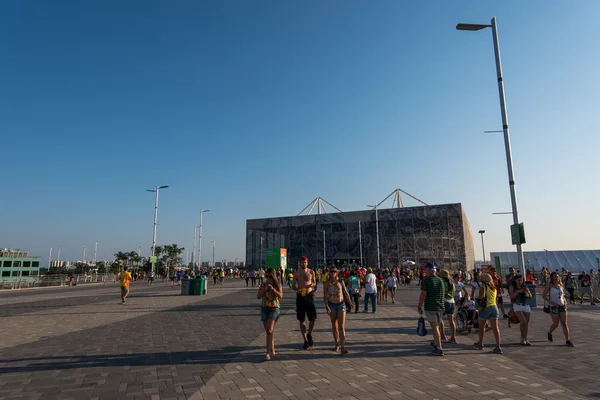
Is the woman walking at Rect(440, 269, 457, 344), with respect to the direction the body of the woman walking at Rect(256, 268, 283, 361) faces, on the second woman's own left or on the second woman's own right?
on the second woman's own left

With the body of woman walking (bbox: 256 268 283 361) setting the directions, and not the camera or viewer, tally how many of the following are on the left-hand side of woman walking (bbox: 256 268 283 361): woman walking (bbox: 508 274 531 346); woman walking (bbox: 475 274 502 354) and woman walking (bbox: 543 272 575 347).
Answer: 3

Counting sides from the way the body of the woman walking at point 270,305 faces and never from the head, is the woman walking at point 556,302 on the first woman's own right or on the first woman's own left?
on the first woman's own left

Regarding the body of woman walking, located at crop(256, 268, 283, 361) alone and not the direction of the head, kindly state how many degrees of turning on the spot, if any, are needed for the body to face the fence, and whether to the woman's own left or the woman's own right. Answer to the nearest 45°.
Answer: approximately 135° to the woman's own right

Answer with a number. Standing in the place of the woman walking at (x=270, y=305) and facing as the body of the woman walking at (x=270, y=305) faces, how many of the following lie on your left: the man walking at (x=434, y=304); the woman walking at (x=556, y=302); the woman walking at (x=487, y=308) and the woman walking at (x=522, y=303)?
4

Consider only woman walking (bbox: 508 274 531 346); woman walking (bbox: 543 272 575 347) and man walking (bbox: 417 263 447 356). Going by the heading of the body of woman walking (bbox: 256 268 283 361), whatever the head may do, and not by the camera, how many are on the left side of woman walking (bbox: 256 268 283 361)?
3

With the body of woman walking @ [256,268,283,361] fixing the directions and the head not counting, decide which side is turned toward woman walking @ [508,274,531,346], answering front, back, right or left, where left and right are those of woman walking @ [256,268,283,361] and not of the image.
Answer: left

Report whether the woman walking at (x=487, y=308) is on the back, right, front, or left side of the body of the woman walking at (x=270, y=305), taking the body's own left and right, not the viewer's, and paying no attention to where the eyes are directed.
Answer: left

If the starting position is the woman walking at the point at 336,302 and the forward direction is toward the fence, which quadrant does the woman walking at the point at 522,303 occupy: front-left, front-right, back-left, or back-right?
back-right

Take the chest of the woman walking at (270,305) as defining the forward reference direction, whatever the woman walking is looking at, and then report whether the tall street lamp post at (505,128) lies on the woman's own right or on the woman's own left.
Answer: on the woman's own left

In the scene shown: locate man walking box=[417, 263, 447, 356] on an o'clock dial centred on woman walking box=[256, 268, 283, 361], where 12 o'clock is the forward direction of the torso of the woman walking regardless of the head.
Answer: The man walking is roughly at 9 o'clock from the woman walking.

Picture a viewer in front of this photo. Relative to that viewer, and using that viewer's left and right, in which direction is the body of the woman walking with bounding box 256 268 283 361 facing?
facing the viewer
